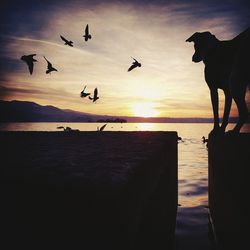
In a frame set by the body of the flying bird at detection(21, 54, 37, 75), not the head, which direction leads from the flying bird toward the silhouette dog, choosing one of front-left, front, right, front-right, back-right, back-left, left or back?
back-left

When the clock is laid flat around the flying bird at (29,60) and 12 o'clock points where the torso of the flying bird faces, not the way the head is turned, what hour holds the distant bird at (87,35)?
The distant bird is roughly at 5 o'clock from the flying bird.

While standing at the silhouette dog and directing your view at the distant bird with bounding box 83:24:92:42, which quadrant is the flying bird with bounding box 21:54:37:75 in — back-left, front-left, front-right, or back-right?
front-left

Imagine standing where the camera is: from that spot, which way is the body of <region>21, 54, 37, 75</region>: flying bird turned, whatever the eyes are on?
to the viewer's left
